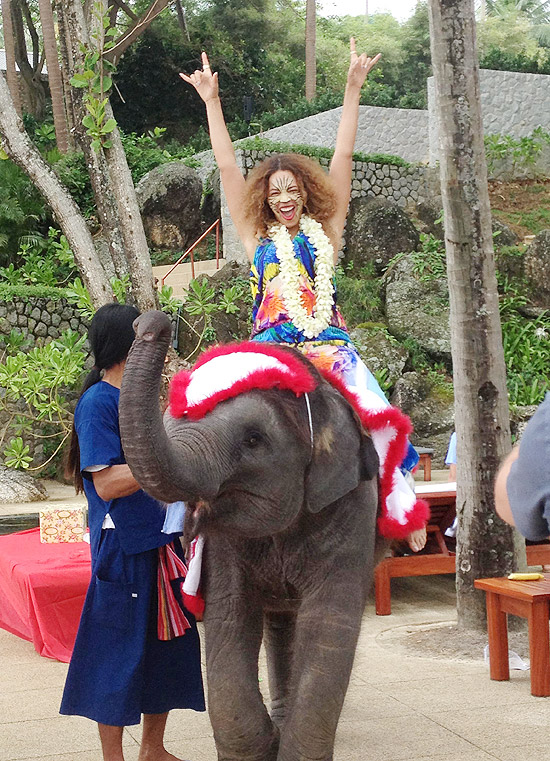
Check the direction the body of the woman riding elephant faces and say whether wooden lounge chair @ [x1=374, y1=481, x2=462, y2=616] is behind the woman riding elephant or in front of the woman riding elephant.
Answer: behind

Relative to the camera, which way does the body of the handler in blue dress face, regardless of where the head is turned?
to the viewer's right

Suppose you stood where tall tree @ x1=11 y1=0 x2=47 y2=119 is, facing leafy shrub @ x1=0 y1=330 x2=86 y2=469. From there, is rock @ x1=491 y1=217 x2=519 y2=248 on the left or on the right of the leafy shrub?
left

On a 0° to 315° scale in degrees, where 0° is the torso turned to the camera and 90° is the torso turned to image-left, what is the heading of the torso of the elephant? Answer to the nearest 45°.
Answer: approximately 45°

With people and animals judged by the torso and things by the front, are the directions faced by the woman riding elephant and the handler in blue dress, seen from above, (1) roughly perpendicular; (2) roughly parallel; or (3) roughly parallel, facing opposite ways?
roughly perpendicular

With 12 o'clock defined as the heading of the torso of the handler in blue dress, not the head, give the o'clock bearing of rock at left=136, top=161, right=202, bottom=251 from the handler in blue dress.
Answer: The rock is roughly at 9 o'clock from the handler in blue dress.

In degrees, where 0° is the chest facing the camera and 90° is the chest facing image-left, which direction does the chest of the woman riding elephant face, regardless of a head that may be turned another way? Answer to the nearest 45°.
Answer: approximately 0°

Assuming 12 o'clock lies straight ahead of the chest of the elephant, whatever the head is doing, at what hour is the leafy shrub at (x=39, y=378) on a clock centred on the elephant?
The leafy shrub is roughly at 4 o'clock from the elephant.

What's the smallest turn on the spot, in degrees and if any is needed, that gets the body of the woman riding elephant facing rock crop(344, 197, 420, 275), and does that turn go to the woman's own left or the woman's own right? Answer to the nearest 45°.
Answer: approximately 180°

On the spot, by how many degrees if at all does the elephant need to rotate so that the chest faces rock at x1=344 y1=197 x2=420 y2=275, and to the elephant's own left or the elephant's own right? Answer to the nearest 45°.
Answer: approximately 135° to the elephant's own right
